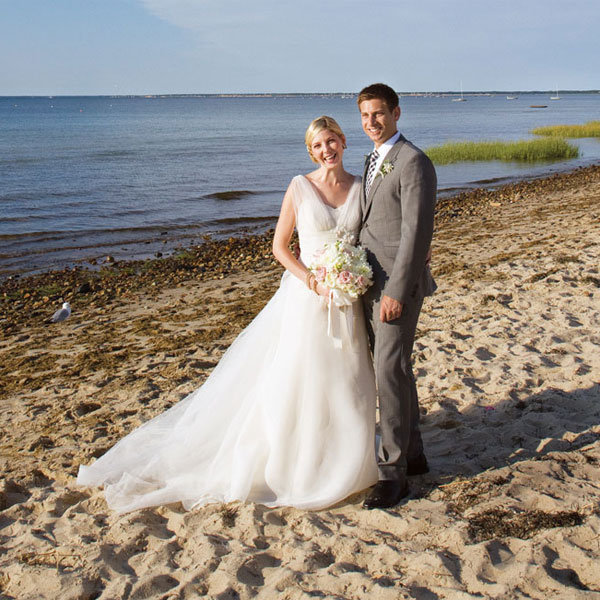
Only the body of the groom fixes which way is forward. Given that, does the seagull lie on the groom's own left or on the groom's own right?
on the groom's own right

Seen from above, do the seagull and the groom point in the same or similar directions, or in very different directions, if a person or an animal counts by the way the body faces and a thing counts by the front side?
very different directions
